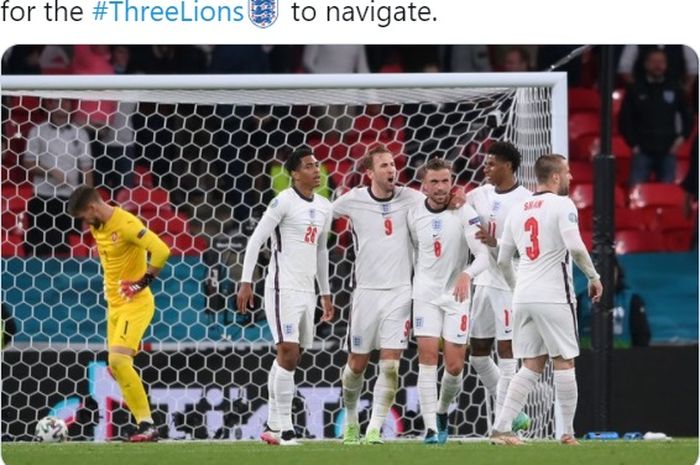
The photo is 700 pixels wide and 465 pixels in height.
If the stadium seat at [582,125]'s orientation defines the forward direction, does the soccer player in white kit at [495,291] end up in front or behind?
in front

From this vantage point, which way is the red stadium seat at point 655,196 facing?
toward the camera

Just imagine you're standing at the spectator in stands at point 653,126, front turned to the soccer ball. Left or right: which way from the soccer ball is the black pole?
left

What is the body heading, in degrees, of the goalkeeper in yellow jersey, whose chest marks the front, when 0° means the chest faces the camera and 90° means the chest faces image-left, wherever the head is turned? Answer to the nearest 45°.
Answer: approximately 45°

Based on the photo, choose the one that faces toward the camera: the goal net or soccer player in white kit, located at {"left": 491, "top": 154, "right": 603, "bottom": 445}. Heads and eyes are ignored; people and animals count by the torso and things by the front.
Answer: the goal net

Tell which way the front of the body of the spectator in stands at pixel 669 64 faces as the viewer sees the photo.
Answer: toward the camera

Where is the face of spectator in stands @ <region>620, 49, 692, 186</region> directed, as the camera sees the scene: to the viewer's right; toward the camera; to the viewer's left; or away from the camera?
toward the camera

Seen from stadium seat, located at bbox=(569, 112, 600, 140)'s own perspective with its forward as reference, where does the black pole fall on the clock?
The black pole is roughly at 12 o'clock from the stadium seat.

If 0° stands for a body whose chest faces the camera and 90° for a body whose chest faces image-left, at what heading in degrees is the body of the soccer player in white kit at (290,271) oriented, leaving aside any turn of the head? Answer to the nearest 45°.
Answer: approximately 315°

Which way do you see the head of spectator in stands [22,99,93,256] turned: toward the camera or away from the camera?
toward the camera

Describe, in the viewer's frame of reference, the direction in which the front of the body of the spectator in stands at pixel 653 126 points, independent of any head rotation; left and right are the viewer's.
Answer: facing the viewer

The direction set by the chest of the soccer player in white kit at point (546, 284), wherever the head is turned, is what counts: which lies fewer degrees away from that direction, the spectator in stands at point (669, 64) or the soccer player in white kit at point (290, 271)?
the spectator in stands

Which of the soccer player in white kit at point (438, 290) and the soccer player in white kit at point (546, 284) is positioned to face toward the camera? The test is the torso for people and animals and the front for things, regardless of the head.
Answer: the soccer player in white kit at point (438, 290)

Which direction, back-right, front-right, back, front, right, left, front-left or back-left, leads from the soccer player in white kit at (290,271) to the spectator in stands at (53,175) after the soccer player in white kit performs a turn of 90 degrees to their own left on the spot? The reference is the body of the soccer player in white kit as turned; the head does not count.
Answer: left

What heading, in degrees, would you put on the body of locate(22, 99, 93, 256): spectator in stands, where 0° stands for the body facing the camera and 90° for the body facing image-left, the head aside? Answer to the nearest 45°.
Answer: approximately 0°
